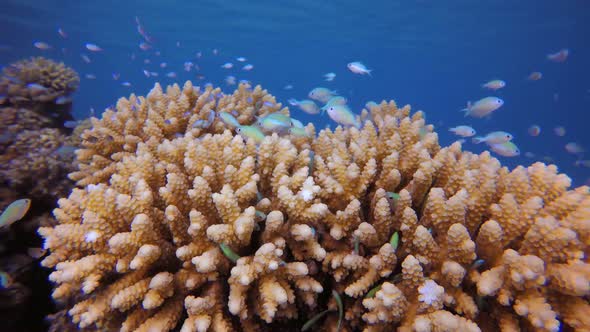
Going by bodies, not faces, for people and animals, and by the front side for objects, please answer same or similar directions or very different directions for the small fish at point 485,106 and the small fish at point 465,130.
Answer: same or similar directions

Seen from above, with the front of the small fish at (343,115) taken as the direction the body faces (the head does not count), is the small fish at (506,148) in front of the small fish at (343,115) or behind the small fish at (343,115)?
behind

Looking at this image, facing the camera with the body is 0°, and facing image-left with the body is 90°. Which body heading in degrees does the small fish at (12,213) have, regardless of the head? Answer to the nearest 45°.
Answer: approximately 270°
